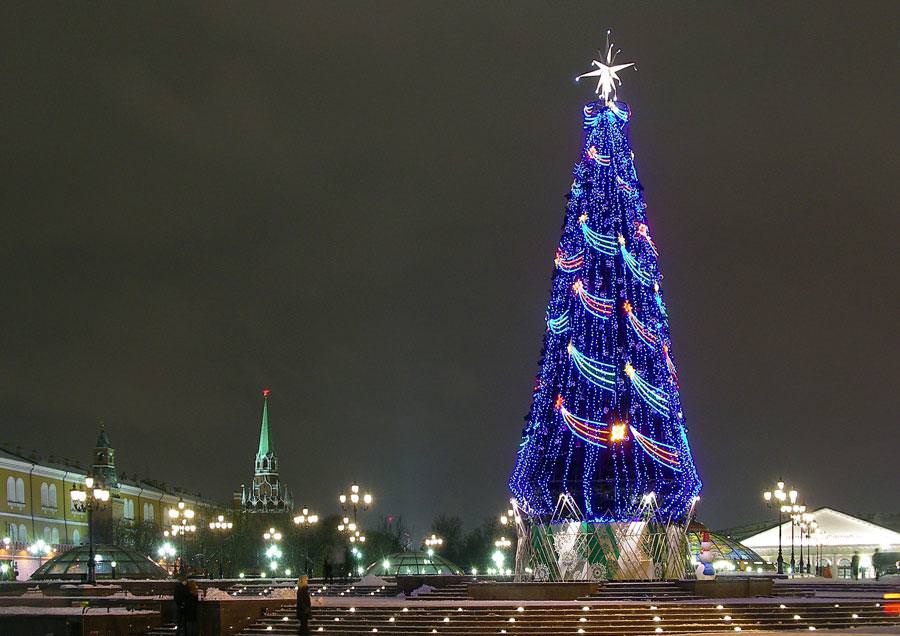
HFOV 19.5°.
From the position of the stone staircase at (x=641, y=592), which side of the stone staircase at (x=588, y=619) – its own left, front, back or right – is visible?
back

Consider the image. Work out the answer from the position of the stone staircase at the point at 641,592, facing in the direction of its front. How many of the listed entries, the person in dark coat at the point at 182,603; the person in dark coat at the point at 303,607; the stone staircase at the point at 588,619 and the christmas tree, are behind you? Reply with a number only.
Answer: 1

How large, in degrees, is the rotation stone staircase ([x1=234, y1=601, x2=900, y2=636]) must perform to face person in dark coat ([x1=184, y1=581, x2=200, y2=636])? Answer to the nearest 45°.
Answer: approximately 45° to its right

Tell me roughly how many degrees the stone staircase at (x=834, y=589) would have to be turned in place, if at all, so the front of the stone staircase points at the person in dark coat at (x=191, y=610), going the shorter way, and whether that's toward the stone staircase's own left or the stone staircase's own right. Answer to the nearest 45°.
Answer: approximately 45° to the stone staircase's own right

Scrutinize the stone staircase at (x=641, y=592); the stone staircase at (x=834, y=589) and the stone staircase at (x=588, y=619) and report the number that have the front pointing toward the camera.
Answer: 3

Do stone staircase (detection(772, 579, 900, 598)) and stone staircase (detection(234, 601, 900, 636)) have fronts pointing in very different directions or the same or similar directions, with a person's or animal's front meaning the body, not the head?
same or similar directions

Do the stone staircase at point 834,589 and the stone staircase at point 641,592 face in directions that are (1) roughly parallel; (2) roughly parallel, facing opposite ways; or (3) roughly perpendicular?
roughly parallel

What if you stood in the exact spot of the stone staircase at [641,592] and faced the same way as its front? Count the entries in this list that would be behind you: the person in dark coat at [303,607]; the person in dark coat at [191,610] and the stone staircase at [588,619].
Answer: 0

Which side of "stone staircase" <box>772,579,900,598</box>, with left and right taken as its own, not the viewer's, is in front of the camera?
front

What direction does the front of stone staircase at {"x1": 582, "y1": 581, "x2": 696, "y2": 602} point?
toward the camera

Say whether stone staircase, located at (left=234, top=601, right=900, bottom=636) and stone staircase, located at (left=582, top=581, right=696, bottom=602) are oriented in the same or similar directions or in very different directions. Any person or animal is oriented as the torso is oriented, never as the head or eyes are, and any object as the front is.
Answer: same or similar directions

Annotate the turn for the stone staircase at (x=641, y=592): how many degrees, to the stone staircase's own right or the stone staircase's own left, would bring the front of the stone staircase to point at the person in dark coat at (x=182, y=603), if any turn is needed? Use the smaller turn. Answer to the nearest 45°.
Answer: approximately 45° to the stone staircase's own right

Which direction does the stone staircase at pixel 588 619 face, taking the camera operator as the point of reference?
facing the viewer

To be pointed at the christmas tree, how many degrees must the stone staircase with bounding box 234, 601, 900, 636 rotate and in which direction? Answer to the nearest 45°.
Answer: approximately 180°
